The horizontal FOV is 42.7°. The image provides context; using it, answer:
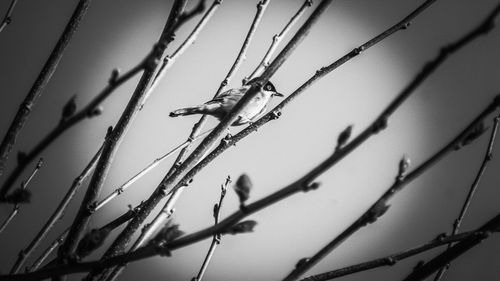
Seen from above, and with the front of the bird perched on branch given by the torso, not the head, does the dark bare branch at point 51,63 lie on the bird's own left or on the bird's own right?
on the bird's own right

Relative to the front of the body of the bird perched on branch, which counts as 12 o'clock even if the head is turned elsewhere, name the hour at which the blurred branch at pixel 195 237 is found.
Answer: The blurred branch is roughly at 3 o'clock from the bird perched on branch.

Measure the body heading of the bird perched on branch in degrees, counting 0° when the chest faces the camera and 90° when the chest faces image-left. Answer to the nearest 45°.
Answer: approximately 270°

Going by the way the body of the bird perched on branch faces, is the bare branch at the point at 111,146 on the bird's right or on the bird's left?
on the bird's right

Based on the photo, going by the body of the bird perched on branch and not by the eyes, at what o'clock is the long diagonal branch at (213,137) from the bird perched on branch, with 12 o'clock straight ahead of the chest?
The long diagonal branch is roughly at 3 o'clock from the bird perched on branch.
